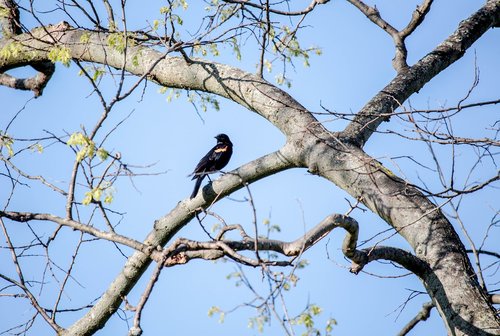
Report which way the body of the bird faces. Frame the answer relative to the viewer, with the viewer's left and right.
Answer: facing to the right of the viewer
